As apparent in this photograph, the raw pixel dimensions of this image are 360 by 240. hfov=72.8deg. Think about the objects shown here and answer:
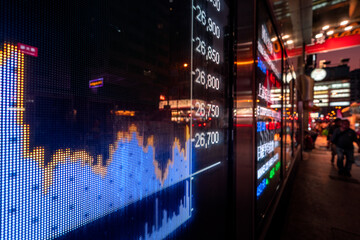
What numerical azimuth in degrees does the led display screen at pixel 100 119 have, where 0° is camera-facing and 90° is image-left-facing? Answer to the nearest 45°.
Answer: approximately 315°

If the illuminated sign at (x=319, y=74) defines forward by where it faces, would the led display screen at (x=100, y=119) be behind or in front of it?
in front

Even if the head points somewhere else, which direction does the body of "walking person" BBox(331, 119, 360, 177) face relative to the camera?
toward the camera

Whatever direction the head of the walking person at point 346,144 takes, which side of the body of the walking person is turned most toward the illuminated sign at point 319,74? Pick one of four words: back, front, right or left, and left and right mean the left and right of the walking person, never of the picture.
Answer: back

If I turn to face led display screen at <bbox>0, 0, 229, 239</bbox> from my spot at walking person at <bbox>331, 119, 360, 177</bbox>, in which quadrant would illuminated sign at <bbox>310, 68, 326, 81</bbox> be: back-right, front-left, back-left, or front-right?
back-right

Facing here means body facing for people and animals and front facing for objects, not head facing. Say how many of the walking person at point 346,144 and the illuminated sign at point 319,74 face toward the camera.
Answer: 2

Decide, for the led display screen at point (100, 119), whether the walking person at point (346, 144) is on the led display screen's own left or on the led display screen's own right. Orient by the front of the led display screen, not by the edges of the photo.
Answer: on the led display screen's own left

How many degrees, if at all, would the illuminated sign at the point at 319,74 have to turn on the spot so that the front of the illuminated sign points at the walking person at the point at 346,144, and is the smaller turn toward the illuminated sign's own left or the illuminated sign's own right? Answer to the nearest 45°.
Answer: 0° — it already faces them

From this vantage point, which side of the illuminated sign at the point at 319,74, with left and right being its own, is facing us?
front

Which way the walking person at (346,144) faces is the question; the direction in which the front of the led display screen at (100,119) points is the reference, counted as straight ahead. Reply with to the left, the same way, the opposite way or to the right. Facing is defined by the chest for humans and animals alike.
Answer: to the right

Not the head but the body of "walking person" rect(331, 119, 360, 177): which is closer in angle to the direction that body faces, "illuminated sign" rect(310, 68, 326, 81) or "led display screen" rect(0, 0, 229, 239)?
the led display screen

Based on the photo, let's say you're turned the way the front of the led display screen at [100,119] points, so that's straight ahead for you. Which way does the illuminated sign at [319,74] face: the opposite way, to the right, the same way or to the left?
to the right
